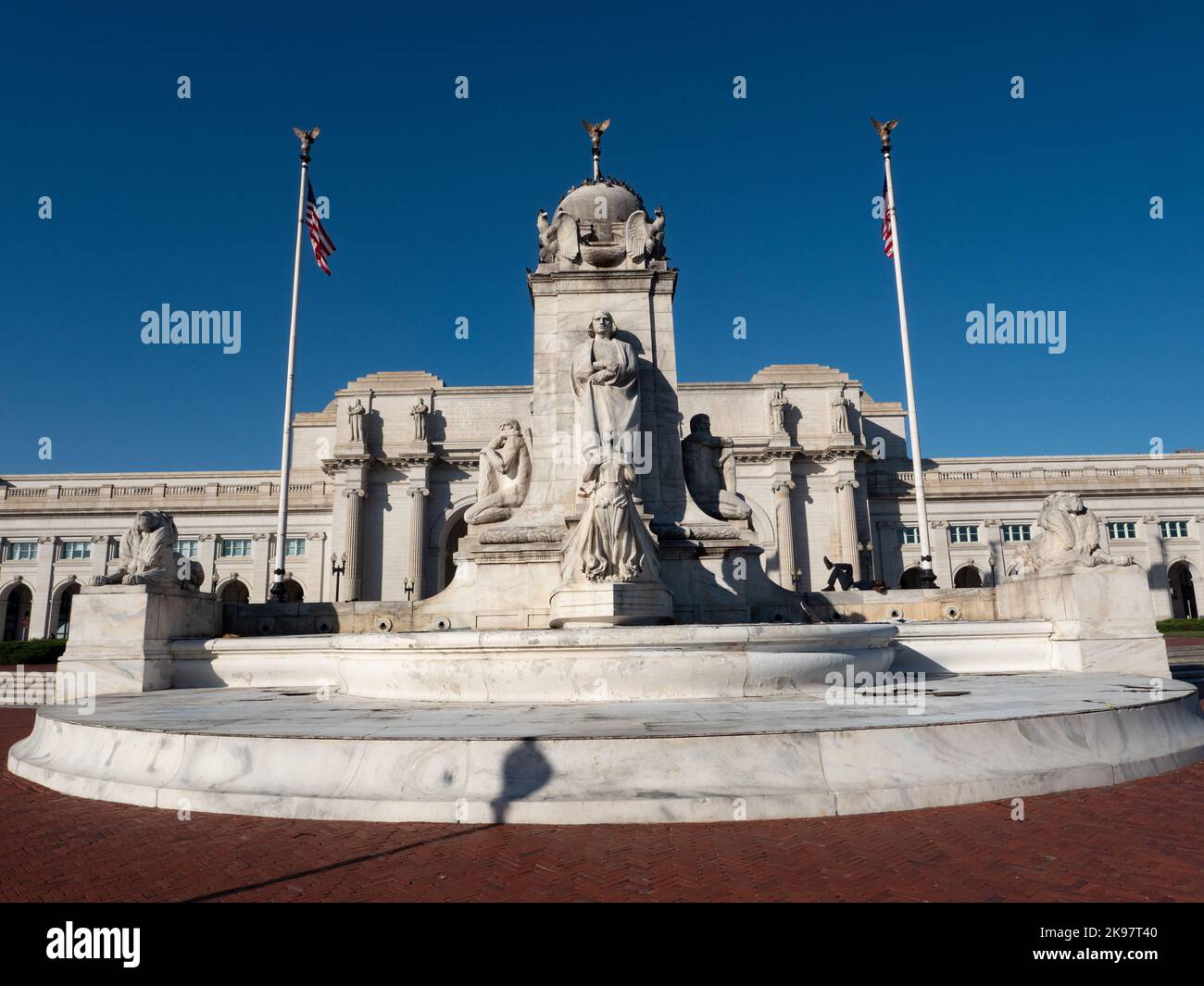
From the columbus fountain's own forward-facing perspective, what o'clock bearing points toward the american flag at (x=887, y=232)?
The american flag is roughly at 7 o'clock from the columbus fountain.

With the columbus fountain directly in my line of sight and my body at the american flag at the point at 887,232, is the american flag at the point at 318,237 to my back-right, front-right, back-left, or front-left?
front-right

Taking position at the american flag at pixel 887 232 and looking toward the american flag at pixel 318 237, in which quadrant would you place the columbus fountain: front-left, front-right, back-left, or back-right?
front-left

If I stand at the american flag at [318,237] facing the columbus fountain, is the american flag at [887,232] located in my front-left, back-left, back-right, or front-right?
front-left

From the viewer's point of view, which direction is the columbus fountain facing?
toward the camera

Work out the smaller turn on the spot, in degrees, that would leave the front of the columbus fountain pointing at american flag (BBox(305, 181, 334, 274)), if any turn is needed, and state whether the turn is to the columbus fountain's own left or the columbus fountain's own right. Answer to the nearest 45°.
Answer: approximately 135° to the columbus fountain's own right
